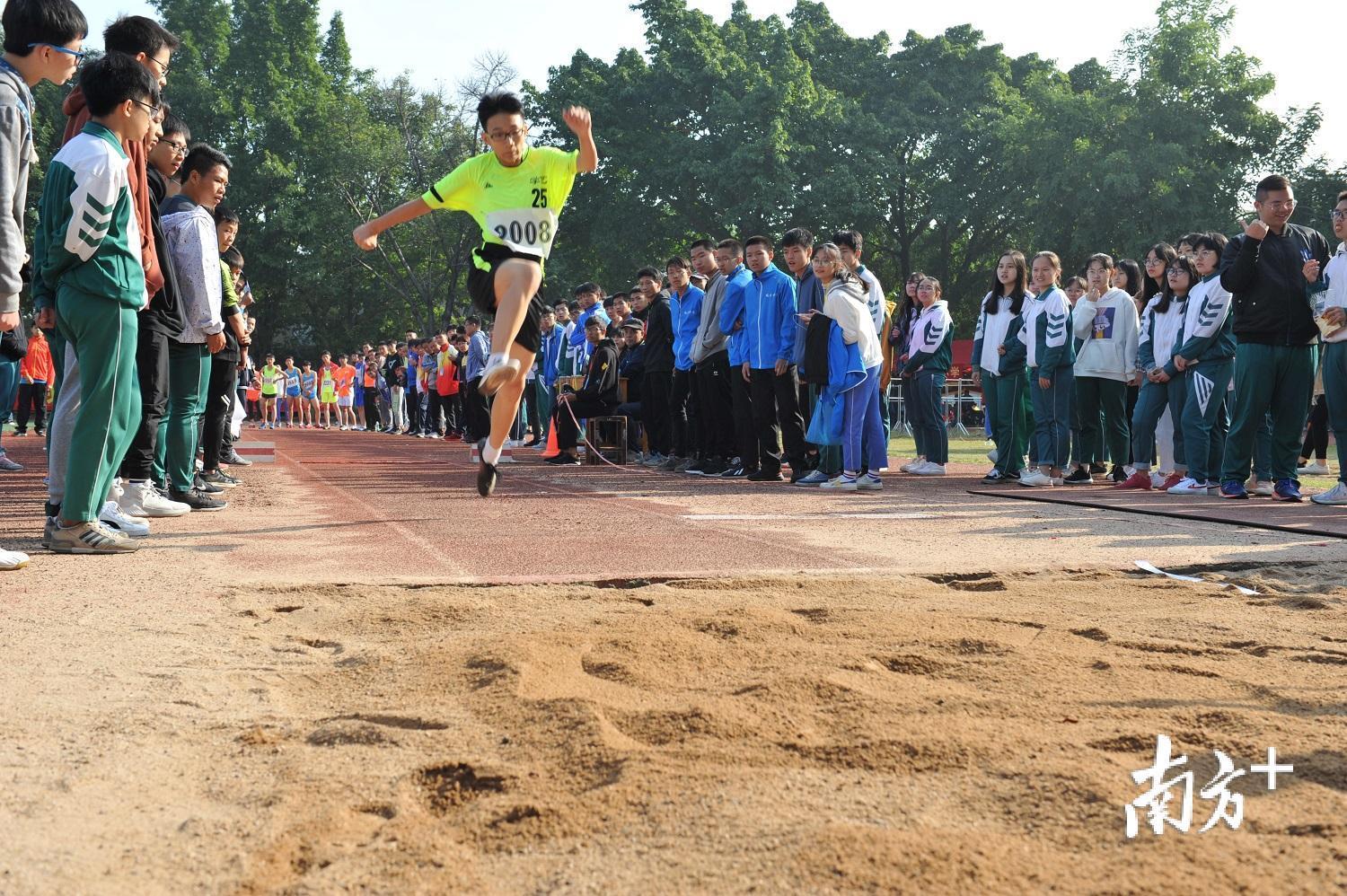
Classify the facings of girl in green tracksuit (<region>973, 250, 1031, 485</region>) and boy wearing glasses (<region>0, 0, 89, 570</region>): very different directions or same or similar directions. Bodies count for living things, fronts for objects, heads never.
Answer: very different directions

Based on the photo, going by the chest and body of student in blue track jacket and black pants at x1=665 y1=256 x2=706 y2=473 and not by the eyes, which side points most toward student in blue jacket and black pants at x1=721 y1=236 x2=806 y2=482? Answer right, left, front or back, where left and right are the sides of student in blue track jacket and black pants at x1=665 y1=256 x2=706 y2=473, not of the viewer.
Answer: left

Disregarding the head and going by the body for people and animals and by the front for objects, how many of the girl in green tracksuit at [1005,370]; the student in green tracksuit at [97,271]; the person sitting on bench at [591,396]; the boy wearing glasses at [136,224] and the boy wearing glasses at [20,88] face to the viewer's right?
3

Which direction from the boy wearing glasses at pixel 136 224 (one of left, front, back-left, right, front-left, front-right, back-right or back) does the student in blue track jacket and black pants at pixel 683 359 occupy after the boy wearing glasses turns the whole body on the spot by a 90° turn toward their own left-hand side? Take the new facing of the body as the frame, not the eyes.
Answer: front-right

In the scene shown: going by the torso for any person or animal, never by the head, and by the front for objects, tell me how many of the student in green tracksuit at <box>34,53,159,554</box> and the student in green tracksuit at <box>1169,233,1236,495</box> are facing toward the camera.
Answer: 0

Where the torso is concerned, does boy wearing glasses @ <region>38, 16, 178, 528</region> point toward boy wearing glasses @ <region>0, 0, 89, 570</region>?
no

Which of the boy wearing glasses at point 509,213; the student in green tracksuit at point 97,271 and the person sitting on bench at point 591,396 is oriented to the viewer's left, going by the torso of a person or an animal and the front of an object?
the person sitting on bench

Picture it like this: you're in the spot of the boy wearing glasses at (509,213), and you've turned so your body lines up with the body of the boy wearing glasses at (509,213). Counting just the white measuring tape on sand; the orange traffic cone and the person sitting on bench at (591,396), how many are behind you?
2

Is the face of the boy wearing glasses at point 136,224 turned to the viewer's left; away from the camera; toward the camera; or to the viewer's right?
to the viewer's right

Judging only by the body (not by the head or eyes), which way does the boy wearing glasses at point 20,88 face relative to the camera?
to the viewer's right

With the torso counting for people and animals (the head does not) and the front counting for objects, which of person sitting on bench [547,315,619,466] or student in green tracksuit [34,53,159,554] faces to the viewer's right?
the student in green tracksuit

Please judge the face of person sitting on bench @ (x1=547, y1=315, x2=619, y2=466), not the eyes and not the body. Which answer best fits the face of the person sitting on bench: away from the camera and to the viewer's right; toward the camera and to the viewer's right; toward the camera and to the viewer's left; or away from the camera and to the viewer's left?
toward the camera and to the viewer's left

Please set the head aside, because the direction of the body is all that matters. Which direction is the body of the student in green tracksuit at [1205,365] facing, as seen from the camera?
to the viewer's left

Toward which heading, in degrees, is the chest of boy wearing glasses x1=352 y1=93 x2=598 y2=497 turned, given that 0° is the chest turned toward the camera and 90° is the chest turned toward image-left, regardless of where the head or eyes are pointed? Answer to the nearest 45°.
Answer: approximately 0°

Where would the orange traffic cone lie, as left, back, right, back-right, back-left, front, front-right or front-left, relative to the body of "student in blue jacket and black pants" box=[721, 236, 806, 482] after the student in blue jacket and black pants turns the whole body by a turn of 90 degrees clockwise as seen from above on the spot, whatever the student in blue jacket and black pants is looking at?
front

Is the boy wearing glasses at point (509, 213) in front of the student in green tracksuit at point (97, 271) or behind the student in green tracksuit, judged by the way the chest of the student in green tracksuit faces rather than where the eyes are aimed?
in front

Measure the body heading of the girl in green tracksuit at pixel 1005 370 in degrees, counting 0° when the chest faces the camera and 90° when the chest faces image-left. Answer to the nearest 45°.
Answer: approximately 45°

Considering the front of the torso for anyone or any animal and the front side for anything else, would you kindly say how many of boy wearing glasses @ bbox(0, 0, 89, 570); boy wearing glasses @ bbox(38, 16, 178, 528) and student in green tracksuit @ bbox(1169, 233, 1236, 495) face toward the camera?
0

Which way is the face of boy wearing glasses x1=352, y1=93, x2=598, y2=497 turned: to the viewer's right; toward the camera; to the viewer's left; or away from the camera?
toward the camera

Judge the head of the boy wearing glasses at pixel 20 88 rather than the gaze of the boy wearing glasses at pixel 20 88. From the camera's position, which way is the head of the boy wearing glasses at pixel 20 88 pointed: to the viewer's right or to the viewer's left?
to the viewer's right

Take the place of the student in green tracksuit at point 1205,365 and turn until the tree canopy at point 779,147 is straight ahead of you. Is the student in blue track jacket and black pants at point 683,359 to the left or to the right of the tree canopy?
left

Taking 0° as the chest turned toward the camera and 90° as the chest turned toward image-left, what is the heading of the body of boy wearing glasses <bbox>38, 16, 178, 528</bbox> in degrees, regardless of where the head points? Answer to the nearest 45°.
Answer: approximately 270°

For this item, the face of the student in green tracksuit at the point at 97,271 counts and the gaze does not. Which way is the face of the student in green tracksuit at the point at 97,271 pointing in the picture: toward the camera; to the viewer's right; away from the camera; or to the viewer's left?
to the viewer's right
